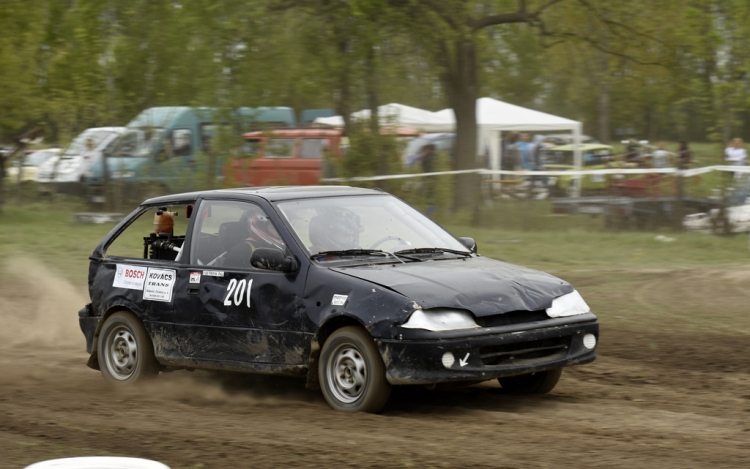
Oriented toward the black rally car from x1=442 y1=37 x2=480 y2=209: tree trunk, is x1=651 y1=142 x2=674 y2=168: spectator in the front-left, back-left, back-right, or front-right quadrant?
back-left

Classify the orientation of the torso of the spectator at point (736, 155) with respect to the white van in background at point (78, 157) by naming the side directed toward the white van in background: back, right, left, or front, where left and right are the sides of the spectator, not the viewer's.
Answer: right

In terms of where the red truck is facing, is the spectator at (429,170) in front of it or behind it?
behind

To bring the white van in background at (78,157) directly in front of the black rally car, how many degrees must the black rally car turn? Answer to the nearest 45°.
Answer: approximately 135° to its left

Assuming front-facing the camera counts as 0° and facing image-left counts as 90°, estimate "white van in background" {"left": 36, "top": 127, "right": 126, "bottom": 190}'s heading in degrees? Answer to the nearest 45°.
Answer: approximately 45°

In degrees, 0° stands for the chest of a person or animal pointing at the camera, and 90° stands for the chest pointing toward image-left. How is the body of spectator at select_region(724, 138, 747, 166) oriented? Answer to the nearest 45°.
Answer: approximately 0°

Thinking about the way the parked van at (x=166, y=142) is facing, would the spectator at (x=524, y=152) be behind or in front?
behind

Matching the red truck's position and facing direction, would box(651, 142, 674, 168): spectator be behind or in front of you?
behind

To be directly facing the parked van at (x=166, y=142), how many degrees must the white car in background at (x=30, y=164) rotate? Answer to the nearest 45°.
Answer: approximately 90° to its left
